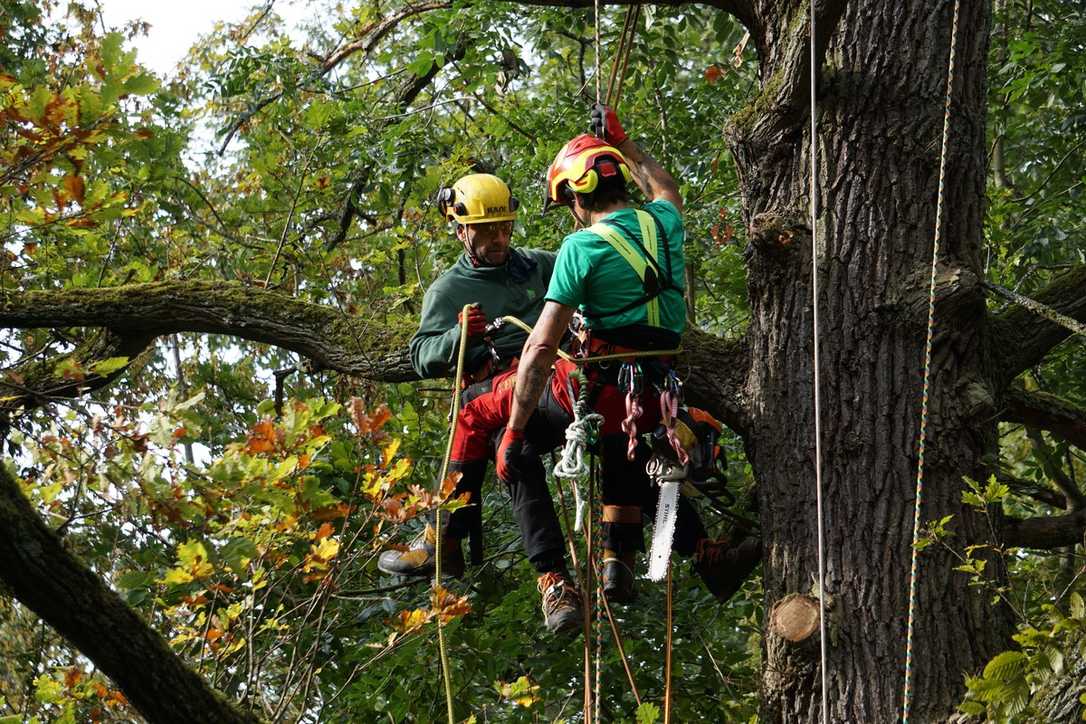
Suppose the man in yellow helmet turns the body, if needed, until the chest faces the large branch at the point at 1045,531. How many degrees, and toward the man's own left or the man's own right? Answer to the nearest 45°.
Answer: approximately 90° to the man's own left

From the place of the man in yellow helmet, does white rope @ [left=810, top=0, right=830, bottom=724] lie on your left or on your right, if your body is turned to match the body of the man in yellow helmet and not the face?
on your left

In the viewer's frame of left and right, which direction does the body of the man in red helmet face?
facing away from the viewer and to the left of the viewer

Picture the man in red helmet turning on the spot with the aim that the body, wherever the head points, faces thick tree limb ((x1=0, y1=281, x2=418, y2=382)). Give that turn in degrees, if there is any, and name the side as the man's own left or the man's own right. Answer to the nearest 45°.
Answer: approximately 45° to the man's own left

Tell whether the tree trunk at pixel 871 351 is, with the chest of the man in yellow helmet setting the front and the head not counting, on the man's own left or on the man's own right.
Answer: on the man's own left

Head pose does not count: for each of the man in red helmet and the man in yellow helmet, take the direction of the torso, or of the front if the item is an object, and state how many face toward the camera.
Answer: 1

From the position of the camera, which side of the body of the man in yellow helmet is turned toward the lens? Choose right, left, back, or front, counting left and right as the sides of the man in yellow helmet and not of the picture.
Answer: front

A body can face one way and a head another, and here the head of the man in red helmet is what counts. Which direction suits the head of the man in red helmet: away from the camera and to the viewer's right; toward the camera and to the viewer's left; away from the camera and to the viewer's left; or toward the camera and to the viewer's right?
away from the camera and to the viewer's left

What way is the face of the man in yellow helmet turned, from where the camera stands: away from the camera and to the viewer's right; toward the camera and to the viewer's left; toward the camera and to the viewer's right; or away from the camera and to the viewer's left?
toward the camera and to the viewer's right
